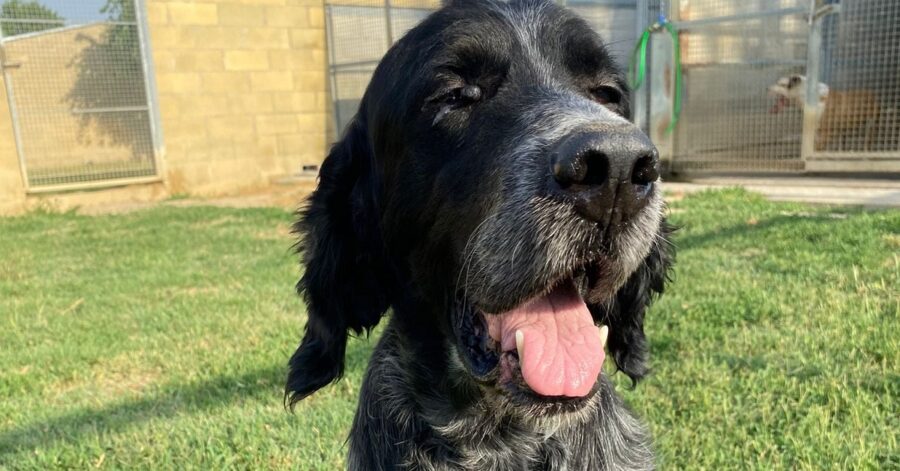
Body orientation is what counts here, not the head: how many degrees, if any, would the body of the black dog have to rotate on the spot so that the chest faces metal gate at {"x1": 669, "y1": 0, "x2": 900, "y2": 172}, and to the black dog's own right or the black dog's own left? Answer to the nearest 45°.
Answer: approximately 90° to the black dog's own left

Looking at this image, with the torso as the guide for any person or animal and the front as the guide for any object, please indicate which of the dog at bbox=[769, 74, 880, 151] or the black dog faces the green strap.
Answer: the dog

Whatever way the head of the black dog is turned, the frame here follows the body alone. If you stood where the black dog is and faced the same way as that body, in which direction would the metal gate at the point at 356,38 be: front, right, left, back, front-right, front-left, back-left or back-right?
back-left

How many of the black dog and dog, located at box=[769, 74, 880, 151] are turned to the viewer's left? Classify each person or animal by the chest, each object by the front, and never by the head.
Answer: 1

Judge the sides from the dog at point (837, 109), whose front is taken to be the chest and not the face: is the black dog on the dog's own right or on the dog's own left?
on the dog's own left

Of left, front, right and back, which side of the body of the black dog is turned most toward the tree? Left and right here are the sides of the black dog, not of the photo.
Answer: back

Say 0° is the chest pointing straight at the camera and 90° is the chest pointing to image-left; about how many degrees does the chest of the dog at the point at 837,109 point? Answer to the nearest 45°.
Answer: approximately 90°

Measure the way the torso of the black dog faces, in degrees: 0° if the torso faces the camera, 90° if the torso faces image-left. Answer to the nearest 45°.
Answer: approximately 315°
